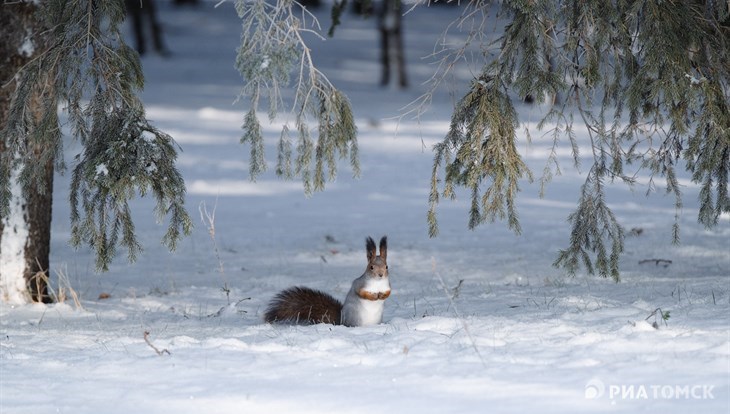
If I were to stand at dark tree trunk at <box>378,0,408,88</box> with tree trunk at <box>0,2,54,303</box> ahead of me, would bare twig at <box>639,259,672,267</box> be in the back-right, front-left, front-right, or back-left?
front-left

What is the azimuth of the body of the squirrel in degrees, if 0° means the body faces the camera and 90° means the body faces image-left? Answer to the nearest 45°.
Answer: approximately 315°

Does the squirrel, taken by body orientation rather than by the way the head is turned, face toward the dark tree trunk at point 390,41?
no

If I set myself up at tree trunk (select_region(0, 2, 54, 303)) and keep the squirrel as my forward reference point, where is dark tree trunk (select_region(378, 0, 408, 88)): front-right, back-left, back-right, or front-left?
back-left

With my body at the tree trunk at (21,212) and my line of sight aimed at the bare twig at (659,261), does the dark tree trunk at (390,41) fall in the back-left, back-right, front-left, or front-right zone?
front-left

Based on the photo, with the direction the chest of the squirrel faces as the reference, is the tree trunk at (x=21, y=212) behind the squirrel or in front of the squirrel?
behind

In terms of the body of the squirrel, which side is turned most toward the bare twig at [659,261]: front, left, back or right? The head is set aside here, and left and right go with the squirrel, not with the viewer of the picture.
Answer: left

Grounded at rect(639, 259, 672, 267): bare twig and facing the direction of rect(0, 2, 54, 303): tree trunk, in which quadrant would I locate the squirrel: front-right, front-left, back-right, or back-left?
front-left
